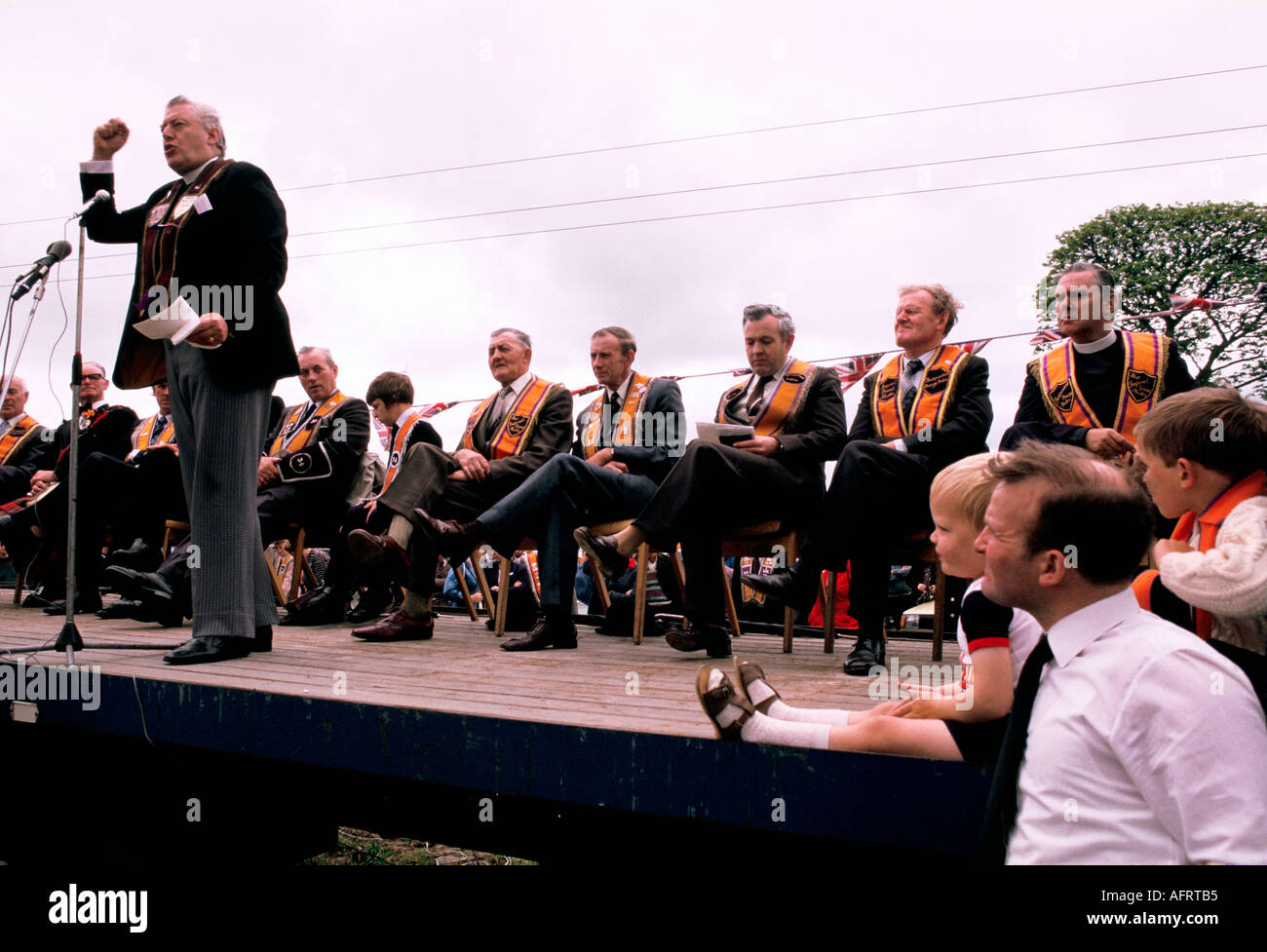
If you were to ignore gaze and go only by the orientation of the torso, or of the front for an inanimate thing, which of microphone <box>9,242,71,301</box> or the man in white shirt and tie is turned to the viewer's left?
the man in white shirt and tie

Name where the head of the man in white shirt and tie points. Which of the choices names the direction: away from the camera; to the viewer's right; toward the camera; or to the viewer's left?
to the viewer's left

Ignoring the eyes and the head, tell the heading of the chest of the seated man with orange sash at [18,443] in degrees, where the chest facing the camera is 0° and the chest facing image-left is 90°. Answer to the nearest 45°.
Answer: approximately 45°

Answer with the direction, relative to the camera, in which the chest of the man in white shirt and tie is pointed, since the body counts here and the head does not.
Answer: to the viewer's left

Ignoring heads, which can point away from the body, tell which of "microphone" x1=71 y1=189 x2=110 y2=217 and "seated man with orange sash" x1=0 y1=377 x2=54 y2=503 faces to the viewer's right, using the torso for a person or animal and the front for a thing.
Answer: the microphone

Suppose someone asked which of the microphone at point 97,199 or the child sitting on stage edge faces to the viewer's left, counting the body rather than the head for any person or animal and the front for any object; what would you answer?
the child sitting on stage edge

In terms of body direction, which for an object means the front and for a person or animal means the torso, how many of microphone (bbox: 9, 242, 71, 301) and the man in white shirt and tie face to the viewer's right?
1

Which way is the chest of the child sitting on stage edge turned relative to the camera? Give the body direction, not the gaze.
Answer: to the viewer's left
